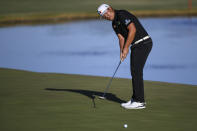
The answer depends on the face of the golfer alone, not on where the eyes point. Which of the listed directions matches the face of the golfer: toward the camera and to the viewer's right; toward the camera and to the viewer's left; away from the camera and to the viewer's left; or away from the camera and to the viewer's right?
toward the camera and to the viewer's left

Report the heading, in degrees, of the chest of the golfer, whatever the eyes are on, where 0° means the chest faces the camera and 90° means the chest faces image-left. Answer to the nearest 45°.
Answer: approximately 90°
